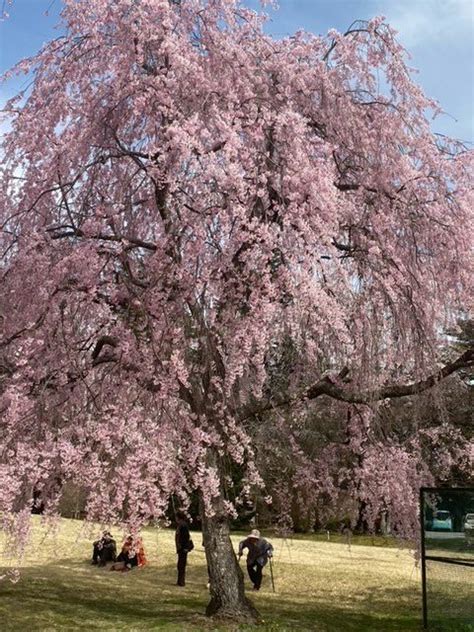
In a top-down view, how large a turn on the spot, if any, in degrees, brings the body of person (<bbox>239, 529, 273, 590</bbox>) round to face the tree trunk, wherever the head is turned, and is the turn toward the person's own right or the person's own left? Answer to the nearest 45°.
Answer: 0° — they already face it

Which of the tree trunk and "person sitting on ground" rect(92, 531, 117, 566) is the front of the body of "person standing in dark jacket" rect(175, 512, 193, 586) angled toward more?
the tree trunk
